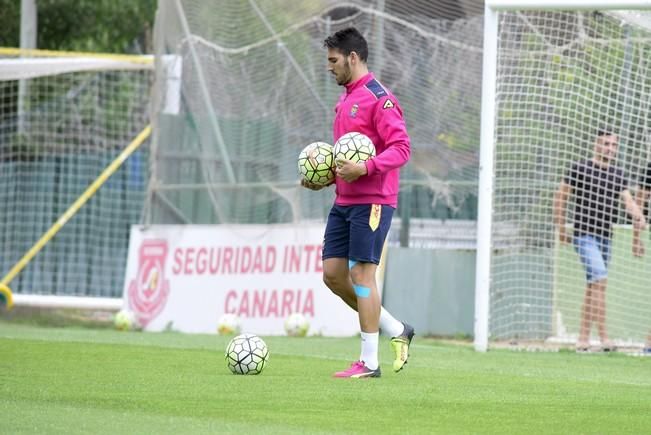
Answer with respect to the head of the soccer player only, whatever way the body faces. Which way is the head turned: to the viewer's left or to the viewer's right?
to the viewer's left

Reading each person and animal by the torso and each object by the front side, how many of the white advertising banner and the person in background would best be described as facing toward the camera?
2

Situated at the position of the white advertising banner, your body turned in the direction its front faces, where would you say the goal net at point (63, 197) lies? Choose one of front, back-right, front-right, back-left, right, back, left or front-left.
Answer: back-right

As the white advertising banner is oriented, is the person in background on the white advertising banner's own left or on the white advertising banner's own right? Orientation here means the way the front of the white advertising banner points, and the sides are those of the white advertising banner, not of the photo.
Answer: on the white advertising banner's own left

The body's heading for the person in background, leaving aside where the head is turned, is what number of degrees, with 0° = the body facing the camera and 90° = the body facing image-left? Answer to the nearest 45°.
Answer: approximately 0°
